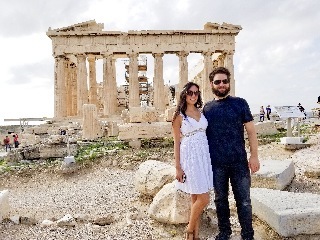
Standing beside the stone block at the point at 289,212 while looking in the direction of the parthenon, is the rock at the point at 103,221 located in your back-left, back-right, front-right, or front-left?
front-left

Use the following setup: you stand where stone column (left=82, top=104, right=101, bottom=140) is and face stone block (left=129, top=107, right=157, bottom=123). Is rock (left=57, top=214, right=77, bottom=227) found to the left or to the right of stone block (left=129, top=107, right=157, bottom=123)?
right

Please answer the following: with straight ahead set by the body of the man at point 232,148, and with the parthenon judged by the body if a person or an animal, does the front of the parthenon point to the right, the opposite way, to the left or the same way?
the same way

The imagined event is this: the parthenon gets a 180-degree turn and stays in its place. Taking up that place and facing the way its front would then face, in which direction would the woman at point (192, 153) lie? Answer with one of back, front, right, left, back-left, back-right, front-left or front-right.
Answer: back

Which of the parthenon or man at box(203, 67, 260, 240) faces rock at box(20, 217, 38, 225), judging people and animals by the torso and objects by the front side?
the parthenon

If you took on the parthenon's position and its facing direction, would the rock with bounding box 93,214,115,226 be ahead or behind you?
ahead

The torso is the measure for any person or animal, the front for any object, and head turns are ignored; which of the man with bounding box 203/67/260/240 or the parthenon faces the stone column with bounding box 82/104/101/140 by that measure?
the parthenon

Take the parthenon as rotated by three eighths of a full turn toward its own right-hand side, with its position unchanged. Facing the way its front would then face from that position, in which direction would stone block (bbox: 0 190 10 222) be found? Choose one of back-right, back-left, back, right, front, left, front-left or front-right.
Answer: back-left

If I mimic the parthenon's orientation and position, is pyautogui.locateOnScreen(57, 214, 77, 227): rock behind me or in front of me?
in front

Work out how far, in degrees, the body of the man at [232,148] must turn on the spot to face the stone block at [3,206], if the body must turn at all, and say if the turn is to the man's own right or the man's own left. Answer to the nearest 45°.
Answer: approximately 90° to the man's own right

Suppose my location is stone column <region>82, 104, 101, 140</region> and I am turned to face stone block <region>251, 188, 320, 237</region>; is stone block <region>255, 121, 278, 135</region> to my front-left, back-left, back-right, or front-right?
front-left

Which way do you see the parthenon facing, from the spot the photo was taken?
facing the viewer

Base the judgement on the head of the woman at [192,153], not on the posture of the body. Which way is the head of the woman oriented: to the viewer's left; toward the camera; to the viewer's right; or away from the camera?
toward the camera

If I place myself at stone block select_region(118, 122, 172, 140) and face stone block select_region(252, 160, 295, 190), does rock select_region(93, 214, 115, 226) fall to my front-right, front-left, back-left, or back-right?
front-right

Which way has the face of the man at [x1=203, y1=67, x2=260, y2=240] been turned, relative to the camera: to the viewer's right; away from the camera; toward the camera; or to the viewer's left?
toward the camera

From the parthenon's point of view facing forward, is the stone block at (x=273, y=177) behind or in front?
in front

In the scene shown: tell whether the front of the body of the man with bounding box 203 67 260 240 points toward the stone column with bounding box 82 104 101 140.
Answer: no

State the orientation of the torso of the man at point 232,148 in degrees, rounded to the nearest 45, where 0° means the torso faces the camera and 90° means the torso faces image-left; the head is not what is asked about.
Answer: approximately 0°
